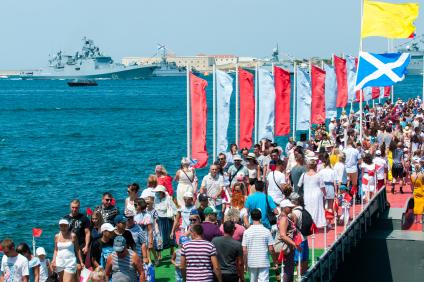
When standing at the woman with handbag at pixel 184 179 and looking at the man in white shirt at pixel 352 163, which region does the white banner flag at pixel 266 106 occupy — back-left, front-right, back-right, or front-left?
front-left

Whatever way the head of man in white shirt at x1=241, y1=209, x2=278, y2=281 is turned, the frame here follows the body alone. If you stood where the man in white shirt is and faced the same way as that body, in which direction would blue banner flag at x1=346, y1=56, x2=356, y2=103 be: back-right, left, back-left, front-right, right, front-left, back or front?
front

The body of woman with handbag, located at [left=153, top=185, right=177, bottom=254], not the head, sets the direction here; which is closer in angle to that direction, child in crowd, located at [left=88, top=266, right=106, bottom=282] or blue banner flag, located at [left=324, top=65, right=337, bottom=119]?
the child in crowd

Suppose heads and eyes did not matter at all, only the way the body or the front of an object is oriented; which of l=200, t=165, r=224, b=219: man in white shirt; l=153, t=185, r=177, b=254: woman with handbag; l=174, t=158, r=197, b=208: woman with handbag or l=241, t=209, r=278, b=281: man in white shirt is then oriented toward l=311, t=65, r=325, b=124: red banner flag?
l=241, t=209, r=278, b=281: man in white shirt

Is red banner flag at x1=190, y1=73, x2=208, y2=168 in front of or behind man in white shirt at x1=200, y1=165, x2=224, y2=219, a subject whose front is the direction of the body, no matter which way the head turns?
behind

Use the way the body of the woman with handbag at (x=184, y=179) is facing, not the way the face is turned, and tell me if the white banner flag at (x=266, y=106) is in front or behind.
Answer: behind

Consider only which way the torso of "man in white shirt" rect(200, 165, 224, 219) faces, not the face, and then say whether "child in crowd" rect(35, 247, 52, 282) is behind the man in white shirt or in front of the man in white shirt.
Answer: in front

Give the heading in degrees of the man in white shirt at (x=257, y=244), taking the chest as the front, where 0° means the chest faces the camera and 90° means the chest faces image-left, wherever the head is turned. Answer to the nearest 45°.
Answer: approximately 180°

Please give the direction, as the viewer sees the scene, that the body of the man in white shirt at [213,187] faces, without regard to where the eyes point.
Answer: toward the camera

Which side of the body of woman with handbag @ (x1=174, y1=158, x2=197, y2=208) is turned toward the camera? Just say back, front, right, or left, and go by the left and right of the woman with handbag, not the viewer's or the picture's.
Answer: front

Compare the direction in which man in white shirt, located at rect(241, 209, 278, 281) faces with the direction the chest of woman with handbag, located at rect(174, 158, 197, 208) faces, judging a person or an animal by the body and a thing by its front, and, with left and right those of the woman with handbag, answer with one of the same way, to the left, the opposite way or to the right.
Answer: the opposite way
